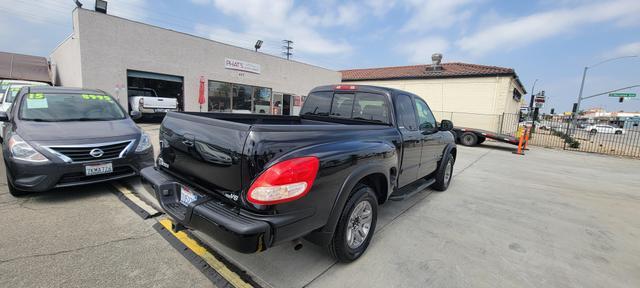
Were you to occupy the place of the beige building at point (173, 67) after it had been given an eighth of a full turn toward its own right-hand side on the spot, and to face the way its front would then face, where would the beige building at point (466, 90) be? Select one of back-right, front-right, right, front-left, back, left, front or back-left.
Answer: left

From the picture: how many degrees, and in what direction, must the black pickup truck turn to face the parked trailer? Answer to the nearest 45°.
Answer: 0° — it already faces it

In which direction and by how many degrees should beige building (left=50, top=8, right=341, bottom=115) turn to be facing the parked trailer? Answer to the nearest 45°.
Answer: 0° — it already faces it

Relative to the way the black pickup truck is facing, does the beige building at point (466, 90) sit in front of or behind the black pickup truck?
in front

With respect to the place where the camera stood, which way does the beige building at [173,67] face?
facing the viewer and to the right of the viewer

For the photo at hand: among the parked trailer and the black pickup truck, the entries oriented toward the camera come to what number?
0
